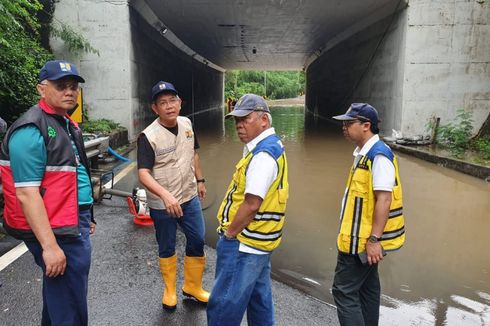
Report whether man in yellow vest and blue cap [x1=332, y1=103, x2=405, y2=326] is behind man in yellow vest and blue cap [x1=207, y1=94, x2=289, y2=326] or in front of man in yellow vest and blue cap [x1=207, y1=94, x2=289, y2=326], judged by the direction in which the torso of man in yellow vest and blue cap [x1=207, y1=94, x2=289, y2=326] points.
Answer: behind

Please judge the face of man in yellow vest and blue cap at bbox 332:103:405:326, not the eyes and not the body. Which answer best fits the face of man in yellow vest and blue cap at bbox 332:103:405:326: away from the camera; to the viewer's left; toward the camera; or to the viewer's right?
to the viewer's left

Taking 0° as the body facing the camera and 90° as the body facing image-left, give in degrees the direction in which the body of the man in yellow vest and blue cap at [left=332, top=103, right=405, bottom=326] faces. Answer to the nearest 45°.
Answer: approximately 90°

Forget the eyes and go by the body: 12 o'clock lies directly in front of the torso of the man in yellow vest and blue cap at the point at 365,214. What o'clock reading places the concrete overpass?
The concrete overpass is roughly at 3 o'clock from the man in yellow vest and blue cap.

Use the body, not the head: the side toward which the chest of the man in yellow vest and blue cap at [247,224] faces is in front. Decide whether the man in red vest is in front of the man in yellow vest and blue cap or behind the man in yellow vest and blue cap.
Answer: in front

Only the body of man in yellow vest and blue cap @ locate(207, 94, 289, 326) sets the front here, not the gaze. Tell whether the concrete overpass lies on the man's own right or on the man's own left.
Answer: on the man's own right

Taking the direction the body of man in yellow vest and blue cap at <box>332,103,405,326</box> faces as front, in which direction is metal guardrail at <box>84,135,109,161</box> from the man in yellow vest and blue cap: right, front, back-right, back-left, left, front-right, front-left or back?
front-right

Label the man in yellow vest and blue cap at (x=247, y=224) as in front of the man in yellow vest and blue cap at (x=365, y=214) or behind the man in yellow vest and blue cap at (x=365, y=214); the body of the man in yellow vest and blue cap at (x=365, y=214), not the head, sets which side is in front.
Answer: in front
